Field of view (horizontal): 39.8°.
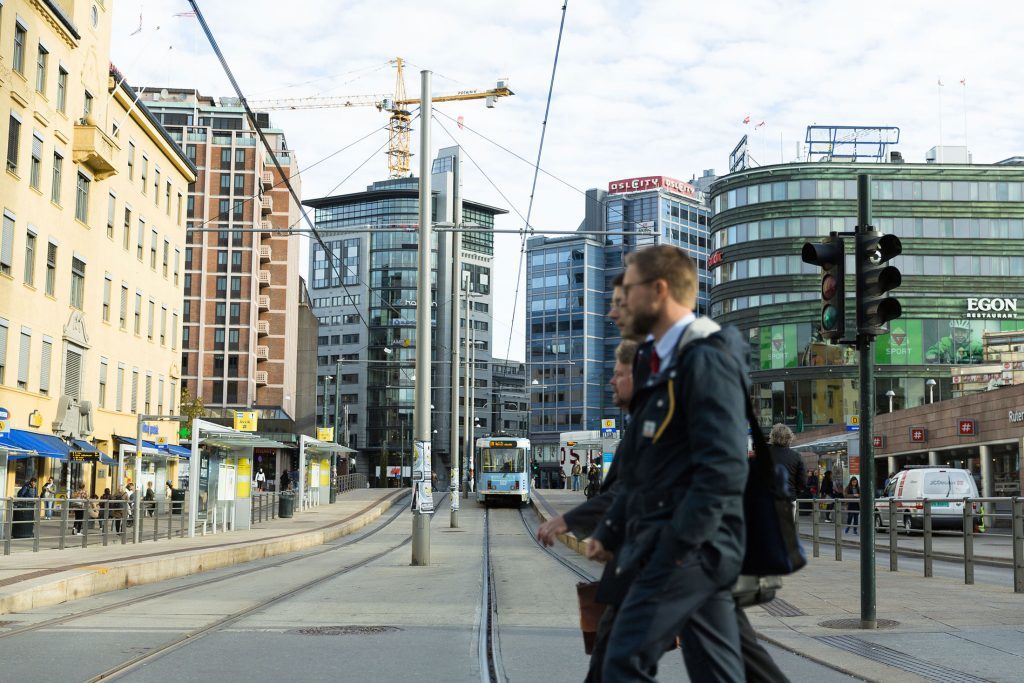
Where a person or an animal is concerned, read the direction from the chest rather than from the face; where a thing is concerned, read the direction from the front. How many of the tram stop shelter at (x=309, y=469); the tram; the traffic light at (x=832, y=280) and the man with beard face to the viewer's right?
1

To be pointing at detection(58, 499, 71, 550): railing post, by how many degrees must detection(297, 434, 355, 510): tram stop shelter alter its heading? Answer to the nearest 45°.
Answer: approximately 90° to its right

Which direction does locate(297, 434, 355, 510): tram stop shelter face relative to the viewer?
to the viewer's right

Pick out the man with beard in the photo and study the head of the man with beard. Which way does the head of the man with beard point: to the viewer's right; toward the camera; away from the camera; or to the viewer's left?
to the viewer's left

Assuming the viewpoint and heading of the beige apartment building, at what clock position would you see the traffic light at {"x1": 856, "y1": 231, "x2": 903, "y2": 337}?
The traffic light is roughly at 1 o'clock from the beige apartment building.

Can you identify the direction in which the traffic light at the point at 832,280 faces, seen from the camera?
facing the viewer and to the left of the viewer

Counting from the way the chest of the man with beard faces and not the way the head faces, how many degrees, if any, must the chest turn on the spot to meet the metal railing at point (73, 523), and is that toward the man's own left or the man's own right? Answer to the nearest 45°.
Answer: approximately 45° to the man's own right

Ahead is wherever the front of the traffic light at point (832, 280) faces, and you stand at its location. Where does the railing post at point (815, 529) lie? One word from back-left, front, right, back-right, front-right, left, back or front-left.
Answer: back-right

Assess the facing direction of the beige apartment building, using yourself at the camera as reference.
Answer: facing the viewer and to the right of the viewer

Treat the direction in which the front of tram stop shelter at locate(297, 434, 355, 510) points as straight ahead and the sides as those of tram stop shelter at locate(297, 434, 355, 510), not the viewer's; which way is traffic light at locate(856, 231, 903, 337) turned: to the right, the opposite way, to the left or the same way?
to the right

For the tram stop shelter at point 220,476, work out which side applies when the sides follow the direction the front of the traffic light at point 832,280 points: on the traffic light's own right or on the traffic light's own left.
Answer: on the traffic light's own right

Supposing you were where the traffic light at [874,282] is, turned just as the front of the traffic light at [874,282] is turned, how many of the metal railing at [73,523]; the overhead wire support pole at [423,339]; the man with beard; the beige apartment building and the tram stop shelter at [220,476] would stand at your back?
4

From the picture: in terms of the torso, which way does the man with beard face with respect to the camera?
to the viewer's left
